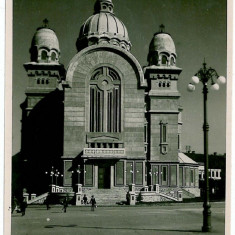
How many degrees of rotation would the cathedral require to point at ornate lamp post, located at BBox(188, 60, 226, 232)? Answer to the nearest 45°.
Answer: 0° — it already faces it

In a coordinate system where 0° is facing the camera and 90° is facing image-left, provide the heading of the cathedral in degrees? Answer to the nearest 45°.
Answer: approximately 0°
